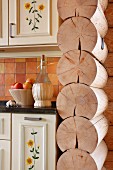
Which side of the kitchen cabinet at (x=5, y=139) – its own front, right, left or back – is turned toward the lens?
front
